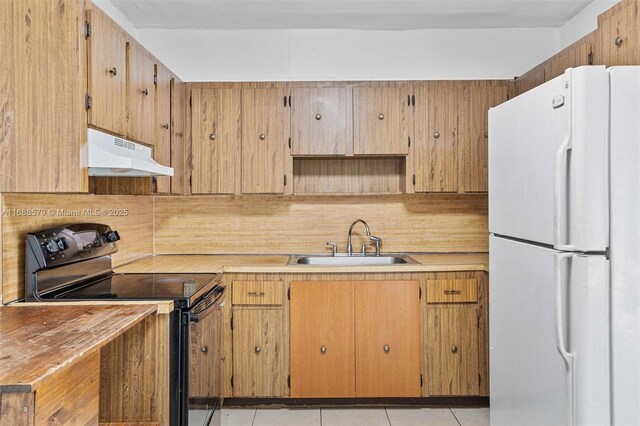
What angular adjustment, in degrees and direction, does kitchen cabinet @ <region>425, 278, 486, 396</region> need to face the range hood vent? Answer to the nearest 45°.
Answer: approximately 45° to its right

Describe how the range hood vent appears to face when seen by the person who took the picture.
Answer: facing the viewer and to the right of the viewer

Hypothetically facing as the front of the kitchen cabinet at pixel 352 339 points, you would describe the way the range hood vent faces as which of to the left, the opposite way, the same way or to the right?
to the left

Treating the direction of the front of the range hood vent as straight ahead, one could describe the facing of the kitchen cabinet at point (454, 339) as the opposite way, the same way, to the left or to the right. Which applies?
to the right

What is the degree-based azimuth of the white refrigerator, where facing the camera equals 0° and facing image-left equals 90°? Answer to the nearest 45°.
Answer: approximately 45°

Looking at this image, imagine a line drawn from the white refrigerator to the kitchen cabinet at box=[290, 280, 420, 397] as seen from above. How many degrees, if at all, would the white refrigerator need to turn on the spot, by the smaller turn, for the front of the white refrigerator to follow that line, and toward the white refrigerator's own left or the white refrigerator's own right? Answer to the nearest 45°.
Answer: approximately 90° to the white refrigerator's own right

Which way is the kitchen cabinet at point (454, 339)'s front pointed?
toward the camera

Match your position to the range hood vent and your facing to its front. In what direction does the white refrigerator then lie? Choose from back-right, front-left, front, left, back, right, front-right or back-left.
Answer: front

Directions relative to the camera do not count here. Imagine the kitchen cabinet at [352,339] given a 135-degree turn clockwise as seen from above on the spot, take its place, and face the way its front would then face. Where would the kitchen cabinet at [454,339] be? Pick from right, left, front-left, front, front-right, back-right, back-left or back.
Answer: back-right
